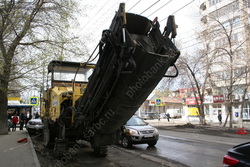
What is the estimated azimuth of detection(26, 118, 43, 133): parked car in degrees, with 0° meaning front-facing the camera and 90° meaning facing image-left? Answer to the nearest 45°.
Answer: approximately 315°

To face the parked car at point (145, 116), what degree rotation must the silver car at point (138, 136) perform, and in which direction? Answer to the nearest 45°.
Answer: approximately 135° to its left

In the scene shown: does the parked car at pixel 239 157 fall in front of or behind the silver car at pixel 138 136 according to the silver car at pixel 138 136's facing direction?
in front

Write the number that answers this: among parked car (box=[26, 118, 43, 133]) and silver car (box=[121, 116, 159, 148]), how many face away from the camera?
0

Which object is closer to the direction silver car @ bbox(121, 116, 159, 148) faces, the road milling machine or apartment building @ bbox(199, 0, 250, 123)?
the road milling machine

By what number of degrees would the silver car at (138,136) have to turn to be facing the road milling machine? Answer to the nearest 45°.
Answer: approximately 45° to its right

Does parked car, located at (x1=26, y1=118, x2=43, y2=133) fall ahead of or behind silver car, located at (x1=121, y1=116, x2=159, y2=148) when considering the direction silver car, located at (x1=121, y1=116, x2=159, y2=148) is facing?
behind

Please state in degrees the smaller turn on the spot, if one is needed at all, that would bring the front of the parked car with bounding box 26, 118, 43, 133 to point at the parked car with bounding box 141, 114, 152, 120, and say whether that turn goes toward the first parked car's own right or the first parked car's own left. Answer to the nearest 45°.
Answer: approximately 90° to the first parked car's own left
